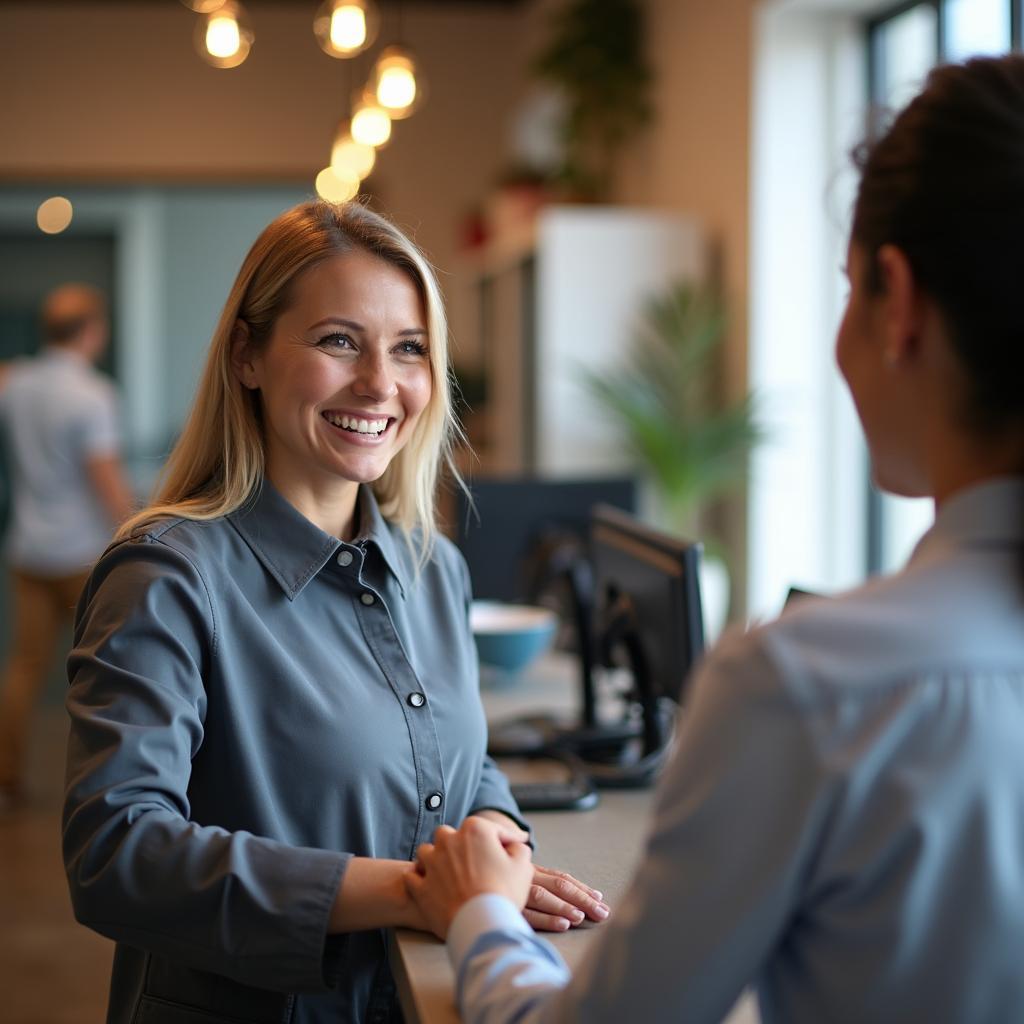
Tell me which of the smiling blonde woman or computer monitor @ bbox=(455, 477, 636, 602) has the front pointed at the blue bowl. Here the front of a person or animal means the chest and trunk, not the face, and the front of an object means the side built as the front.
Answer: the computer monitor

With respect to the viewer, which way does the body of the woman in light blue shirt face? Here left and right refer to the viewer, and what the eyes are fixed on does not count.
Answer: facing away from the viewer and to the left of the viewer

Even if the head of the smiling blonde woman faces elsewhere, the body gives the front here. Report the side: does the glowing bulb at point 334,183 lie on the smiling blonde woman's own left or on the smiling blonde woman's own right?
on the smiling blonde woman's own left

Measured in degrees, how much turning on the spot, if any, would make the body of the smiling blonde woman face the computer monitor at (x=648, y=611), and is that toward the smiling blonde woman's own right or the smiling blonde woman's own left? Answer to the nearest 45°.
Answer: approximately 90° to the smiling blonde woman's own left

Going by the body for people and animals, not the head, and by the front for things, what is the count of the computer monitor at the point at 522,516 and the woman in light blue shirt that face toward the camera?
0

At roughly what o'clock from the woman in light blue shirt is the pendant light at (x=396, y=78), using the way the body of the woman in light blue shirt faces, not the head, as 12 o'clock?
The pendant light is roughly at 1 o'clock from the woman in light blue shirt.

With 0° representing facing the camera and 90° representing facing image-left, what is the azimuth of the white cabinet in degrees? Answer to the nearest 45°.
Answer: approximately 45°

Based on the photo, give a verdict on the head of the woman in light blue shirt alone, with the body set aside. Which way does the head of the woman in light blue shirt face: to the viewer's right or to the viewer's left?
to the viewer's left

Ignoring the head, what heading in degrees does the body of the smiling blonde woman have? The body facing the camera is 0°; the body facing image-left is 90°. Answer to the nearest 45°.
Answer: approximately 315°
